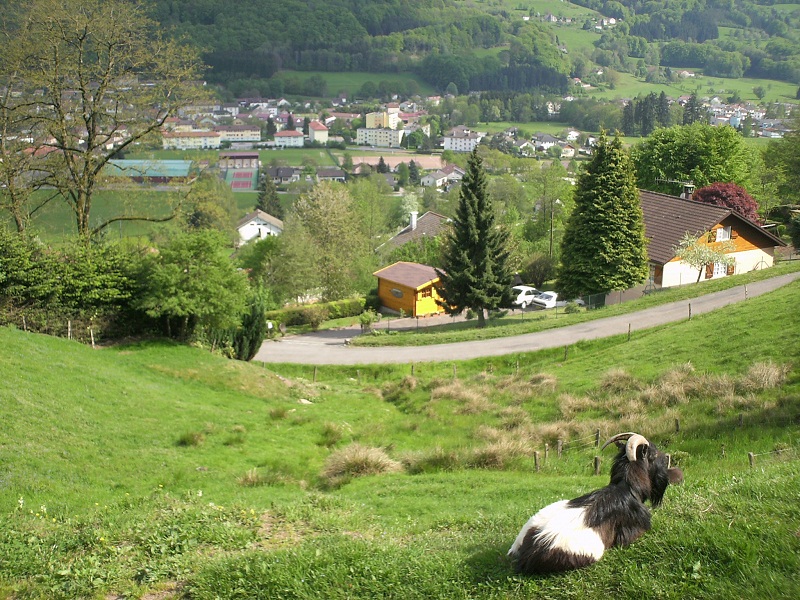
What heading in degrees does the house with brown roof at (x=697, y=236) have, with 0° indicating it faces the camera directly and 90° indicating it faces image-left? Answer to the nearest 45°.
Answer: approximately 315°

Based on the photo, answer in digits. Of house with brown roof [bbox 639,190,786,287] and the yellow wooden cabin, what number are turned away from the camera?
0

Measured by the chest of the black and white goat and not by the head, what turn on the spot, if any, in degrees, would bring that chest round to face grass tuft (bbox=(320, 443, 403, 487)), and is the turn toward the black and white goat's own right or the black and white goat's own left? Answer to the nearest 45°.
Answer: approximately 90° to the black and white goat's own left

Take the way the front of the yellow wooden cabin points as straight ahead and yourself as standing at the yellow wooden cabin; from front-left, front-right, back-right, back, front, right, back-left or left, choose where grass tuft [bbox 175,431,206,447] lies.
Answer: front-right

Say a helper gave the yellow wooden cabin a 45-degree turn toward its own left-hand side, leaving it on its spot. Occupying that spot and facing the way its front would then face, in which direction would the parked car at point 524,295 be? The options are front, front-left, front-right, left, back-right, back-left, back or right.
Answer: front

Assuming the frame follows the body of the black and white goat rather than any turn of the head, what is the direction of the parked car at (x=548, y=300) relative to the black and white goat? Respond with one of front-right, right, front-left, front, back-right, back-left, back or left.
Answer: front-left

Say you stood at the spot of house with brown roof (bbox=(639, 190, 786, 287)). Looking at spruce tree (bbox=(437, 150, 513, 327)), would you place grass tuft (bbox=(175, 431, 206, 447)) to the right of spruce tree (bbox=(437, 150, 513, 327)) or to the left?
left

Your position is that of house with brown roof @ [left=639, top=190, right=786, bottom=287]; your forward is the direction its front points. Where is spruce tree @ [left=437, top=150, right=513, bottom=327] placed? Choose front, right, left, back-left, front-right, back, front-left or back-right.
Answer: right

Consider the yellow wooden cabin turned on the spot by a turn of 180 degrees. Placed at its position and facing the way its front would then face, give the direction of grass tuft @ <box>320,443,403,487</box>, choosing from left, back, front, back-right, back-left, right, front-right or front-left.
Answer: back-left

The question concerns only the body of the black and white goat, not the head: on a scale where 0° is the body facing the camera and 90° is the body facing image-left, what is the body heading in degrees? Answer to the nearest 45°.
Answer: approximately 225°

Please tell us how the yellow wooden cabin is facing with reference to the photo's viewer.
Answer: facing the viewer and to the right of the viewer

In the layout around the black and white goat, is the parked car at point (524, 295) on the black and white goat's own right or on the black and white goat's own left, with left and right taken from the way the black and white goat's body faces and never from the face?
on the black and white goat's own left

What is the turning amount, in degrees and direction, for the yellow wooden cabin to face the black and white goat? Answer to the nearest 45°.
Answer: approximately 45° to its right

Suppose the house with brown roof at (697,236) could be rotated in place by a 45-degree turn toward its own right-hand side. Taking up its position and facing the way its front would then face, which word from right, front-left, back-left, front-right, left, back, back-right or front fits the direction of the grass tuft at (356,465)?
front
